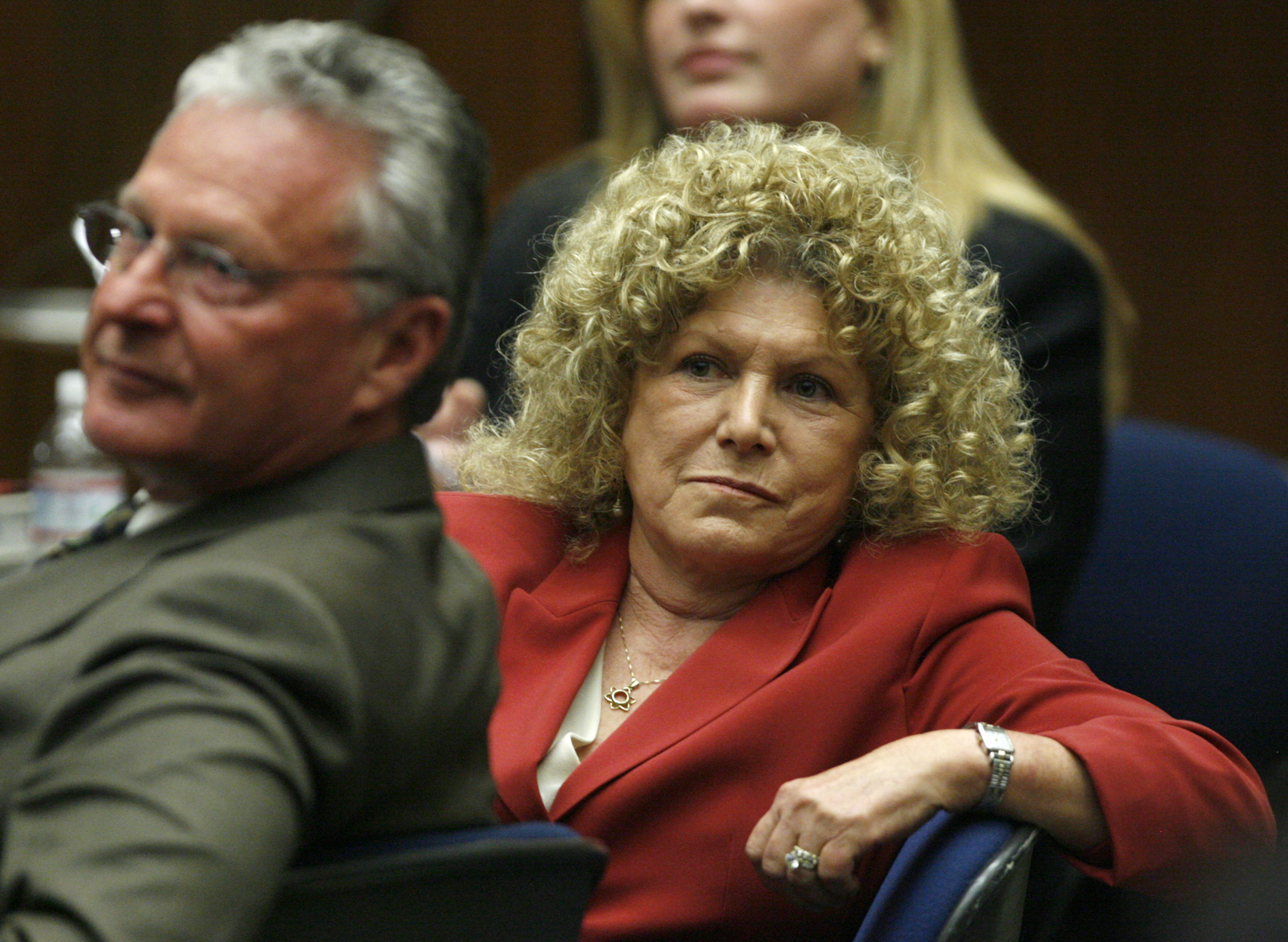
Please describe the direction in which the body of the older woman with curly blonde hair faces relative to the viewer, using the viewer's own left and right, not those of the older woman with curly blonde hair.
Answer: facing the viewer and to the left of the viewer

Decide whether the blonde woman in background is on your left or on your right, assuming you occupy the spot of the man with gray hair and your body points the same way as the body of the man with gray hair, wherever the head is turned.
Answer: on your right

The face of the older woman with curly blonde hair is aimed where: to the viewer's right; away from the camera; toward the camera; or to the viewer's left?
toward the camera

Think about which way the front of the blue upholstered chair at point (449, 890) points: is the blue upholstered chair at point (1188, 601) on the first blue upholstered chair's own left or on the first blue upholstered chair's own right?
on the first blue upholstered chair's own right

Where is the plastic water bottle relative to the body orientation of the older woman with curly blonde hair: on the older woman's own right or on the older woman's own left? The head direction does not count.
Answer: on the older woman's own right

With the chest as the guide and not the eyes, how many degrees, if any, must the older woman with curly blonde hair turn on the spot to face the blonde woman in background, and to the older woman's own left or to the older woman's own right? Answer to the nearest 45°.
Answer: approximately 135° to the older woman's own right

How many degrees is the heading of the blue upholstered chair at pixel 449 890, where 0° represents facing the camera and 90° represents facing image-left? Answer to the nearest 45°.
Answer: approximately 135°

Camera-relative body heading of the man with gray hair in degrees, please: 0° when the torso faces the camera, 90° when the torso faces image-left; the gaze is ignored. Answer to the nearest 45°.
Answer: approximately 90°

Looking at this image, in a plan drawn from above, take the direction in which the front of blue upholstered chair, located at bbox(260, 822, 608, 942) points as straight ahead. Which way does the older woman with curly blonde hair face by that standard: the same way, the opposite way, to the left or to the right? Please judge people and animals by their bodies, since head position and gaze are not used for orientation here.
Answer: to the left

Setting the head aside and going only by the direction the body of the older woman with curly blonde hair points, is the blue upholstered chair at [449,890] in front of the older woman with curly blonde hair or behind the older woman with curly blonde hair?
in front

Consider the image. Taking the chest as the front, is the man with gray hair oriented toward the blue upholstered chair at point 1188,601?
no

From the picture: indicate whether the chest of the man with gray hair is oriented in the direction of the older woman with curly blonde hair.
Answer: no
